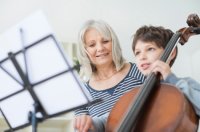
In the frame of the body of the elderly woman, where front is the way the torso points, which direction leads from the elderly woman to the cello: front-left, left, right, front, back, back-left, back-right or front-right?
front

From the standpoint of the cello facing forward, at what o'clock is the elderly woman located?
The elderly woman is roughly at 4 o'clock from the cello.

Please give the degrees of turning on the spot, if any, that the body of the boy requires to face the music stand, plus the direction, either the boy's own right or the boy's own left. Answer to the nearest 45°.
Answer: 0° — they already face it

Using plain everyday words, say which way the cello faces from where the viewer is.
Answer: facing the viewer and to the left of the viewer

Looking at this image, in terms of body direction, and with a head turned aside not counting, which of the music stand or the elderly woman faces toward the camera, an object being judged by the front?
the elderly woman

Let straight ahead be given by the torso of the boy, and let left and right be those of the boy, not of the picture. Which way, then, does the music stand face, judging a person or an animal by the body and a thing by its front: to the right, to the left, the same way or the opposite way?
the opposite way

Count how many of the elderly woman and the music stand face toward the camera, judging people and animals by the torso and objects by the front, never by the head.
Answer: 1

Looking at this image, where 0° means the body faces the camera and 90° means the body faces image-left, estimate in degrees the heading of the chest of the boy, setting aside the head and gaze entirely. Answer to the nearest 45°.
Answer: approximately 45°

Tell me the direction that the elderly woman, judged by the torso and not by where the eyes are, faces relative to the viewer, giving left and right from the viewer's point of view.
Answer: facing the viewer
